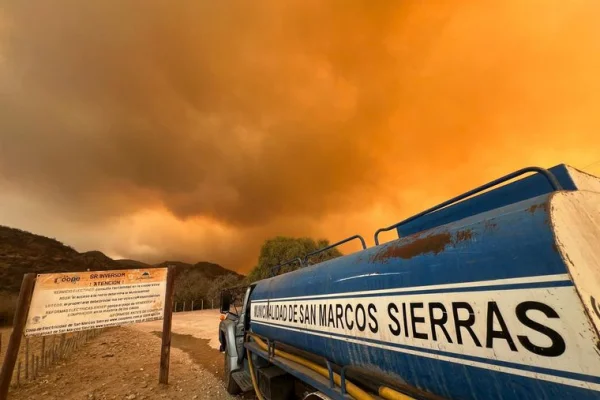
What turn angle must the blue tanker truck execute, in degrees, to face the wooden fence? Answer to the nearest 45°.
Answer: approximately 45° to its left

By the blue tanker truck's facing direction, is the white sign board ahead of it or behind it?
ahead

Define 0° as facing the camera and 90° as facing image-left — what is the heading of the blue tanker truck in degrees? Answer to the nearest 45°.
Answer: approximately 135°

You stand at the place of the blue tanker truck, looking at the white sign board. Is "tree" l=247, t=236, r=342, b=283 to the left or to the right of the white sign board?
right

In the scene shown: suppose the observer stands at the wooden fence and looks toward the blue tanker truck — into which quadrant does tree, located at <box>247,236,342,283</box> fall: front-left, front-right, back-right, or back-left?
back-left

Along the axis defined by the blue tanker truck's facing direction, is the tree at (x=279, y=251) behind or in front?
in front

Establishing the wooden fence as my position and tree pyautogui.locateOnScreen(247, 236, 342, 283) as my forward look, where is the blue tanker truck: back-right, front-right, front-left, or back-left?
back-right

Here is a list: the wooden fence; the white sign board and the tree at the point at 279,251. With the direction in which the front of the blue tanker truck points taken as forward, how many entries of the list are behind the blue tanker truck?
0

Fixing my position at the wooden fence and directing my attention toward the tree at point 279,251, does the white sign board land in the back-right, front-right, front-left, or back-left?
back-right
